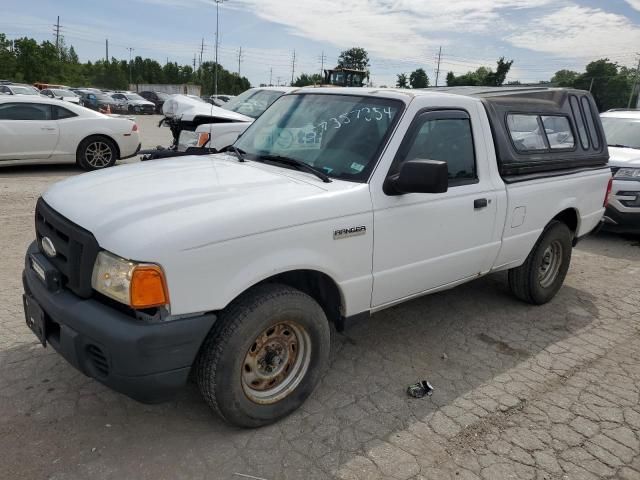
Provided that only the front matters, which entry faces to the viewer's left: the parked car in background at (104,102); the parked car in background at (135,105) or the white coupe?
the white coupe

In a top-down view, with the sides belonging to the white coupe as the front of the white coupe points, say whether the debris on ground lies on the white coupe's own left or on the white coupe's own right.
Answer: on the white coupe's own left

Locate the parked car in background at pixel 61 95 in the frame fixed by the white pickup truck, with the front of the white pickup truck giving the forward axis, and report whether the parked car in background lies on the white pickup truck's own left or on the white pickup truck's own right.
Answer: on the white pickup truck's own right

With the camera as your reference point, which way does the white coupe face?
facing to the left of the viewer

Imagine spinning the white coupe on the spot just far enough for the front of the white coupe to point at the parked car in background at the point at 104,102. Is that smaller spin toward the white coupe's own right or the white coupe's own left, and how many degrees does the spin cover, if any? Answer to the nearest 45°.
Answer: approximately 90° to the white coupe's own right

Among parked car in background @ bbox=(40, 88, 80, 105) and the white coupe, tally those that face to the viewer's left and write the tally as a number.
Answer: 1

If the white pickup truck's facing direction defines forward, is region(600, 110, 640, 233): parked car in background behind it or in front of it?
behind

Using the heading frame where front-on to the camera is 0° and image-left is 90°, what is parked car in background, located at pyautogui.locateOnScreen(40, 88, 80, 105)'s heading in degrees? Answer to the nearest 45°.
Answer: approximately 315°
